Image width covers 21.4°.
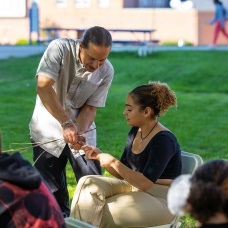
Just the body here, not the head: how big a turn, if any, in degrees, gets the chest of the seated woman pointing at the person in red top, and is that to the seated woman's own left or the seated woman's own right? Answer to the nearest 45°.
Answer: approximately 45° to the seated woman's own left

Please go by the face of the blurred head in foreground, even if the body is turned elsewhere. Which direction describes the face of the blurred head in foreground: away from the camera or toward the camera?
away from the camera

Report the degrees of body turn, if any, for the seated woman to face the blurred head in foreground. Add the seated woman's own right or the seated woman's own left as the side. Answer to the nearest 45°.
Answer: approximately 45° to the seated woman's own left

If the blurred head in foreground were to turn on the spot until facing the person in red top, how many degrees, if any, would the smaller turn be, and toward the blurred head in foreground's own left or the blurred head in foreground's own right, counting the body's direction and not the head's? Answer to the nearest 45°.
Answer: approximately 45° to the blurred head in foreground's own left

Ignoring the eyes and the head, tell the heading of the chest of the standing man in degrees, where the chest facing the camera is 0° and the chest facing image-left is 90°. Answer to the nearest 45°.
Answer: approximately 315°

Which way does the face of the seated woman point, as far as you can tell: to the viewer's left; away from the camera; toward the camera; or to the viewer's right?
to the viewer's left

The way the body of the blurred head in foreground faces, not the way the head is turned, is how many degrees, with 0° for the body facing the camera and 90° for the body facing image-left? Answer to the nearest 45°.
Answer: approximately 135°

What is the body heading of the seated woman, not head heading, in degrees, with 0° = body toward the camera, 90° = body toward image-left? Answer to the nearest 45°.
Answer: approximately 45°

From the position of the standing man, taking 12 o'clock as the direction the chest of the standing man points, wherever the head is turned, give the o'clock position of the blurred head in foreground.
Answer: The blurred head in foreground is roughly at 1 o'clock from the standing man.
